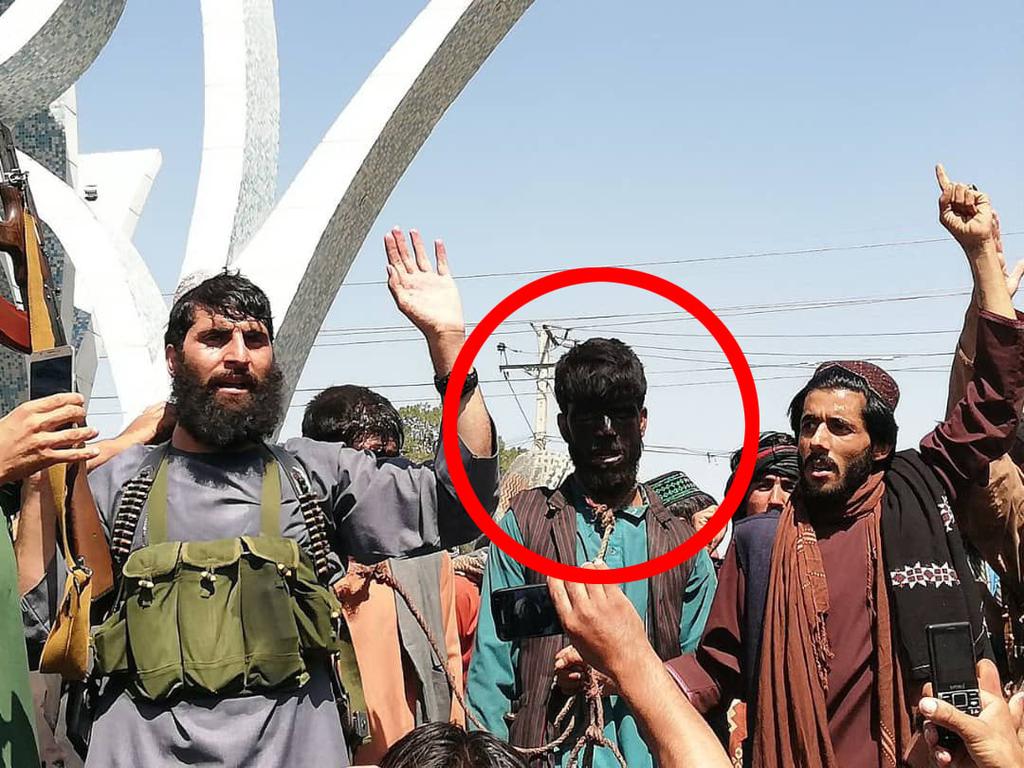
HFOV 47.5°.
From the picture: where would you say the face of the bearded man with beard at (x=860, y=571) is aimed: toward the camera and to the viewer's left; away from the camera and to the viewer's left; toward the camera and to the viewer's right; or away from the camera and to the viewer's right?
toward the camera and to the viewer's left

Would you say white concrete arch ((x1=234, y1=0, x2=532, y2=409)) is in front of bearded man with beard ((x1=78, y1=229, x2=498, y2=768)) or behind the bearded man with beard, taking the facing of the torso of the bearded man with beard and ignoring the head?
behind

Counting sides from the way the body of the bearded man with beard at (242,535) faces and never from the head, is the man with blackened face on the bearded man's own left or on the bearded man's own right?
on the bearded man's own left

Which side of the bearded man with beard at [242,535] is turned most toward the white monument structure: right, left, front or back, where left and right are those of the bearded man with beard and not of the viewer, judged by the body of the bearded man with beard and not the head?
back

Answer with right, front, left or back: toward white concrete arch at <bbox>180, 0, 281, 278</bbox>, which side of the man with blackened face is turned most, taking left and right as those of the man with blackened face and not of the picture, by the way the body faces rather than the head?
back

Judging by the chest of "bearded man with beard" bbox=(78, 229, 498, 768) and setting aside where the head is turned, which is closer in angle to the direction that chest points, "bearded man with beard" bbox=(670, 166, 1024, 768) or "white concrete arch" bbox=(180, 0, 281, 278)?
the bearded man with beard

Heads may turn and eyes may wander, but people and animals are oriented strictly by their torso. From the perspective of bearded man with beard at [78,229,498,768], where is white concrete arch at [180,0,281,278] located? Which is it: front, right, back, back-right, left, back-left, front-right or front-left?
back

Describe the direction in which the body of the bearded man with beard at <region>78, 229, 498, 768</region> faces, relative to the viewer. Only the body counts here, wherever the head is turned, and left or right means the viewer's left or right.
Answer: facing the viewer

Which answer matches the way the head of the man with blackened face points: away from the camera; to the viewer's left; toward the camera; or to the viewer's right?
toward the camera

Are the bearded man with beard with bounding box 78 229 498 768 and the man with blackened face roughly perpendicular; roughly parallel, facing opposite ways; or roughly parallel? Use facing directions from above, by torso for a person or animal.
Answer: roughly parallel

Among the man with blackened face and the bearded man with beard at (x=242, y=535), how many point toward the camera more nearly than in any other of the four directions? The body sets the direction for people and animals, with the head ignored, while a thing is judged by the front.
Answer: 2

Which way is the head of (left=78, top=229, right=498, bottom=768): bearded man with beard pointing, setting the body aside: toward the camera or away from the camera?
toward the camera

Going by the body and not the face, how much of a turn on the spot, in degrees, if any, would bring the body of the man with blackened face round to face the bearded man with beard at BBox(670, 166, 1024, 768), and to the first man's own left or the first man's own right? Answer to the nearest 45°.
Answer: approximately 45° to the first man's own left

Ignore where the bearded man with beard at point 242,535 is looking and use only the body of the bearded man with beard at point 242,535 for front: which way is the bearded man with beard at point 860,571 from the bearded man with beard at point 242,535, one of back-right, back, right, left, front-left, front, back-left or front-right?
left

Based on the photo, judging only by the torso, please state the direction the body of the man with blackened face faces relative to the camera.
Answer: toward the camera
